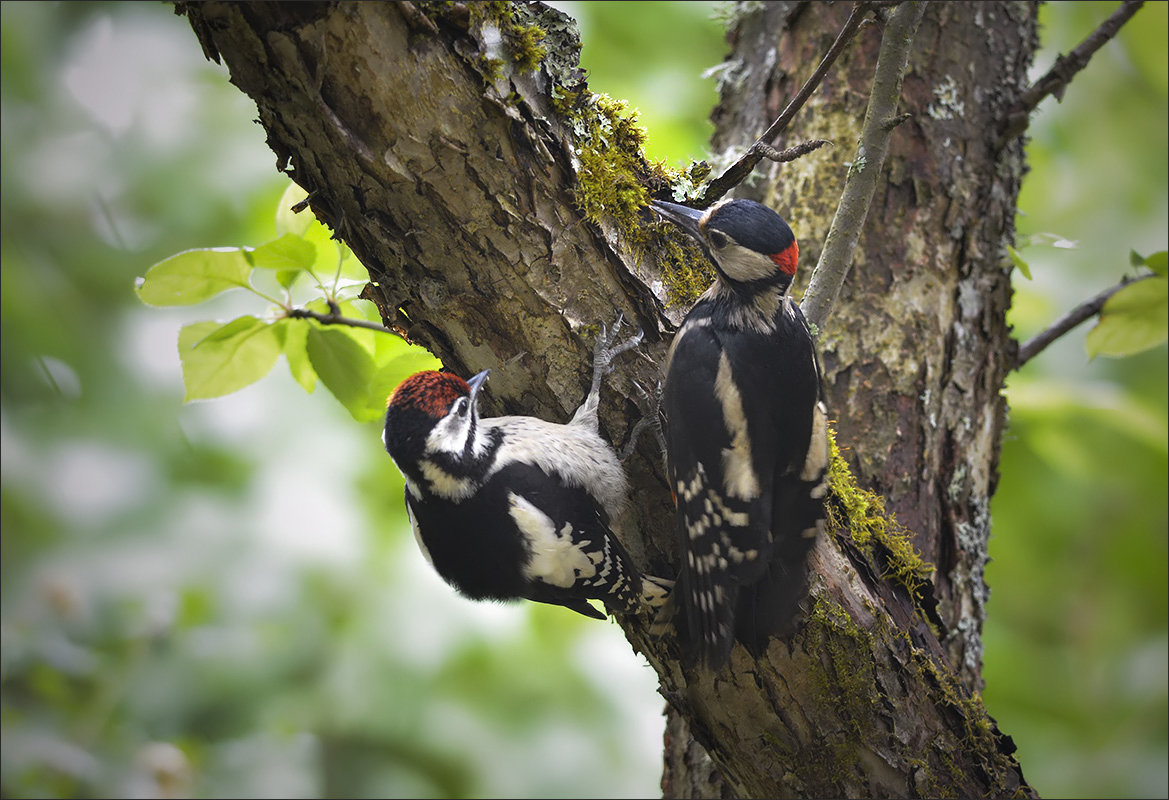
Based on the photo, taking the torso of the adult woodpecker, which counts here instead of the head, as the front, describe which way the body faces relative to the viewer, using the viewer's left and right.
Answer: facing away from the viewer and to the left of the viewer
